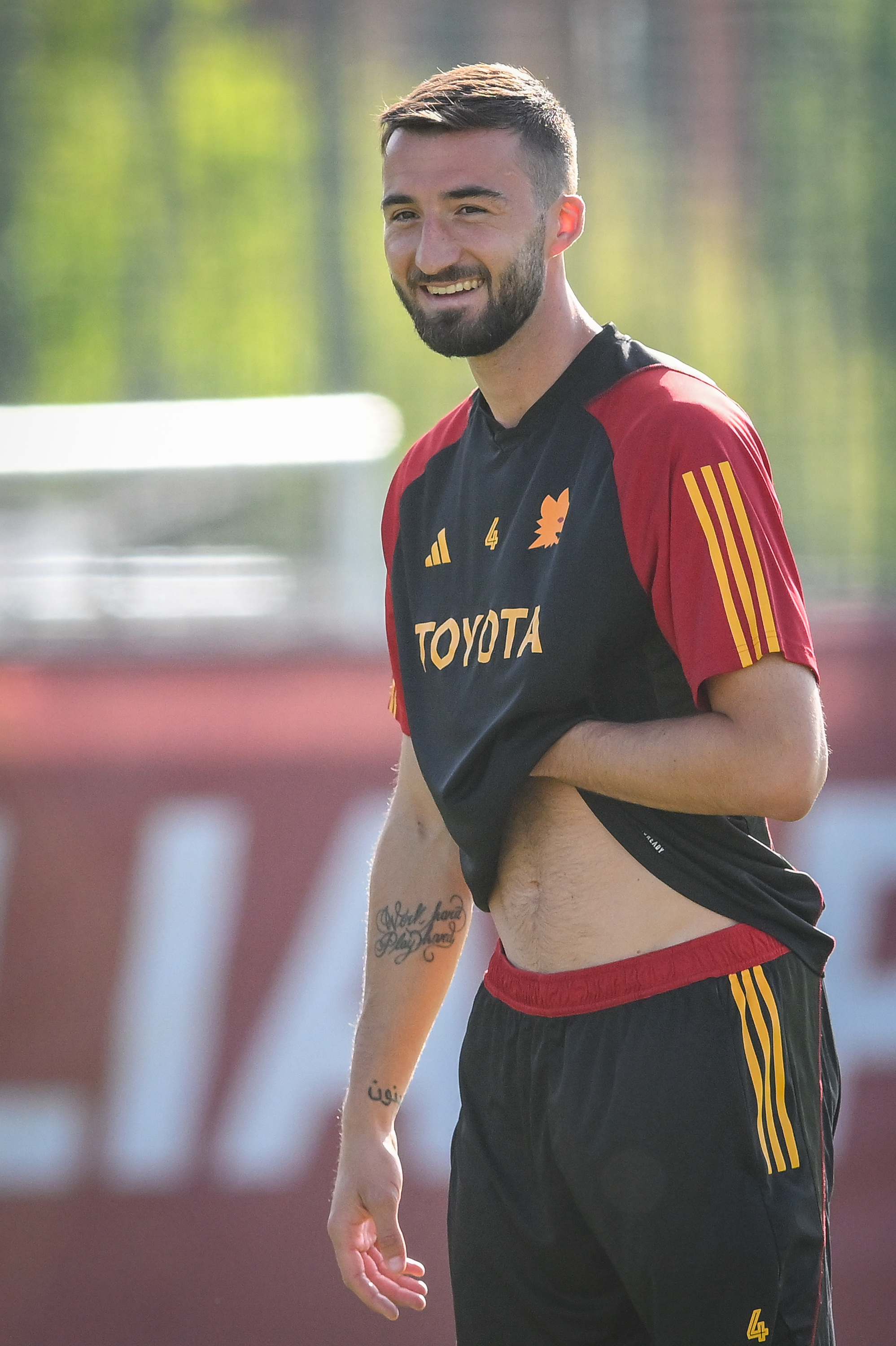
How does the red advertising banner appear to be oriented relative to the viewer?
toward the camera

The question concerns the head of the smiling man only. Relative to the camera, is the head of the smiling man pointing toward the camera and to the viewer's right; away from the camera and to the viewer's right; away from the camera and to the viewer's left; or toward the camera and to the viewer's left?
toward the camera and to the viewer's left

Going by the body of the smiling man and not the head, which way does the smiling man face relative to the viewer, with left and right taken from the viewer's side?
facing the viewer and to the left of the viewer

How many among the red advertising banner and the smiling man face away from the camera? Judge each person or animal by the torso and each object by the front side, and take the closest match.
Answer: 0

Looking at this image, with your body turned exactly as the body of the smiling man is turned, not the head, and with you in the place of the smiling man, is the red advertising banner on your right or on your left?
on your right

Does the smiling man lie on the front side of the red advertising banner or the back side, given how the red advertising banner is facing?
on the front side
